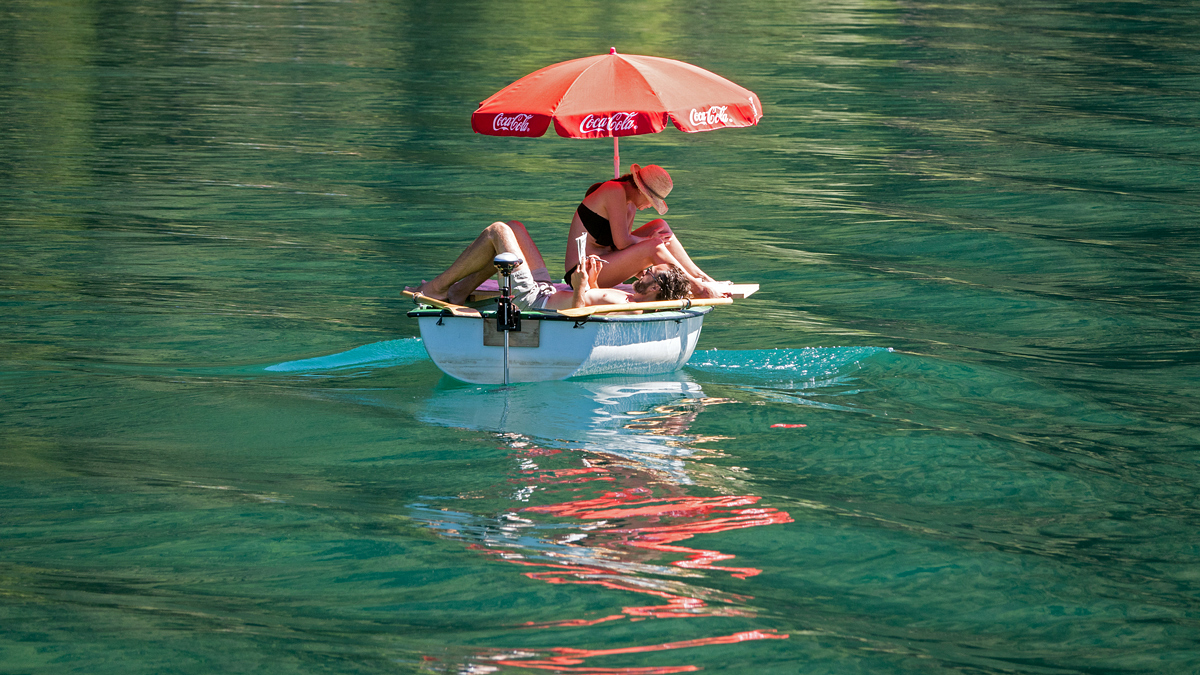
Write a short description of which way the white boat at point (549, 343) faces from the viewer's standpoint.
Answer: facing away from the viewer and to the right of the viewer

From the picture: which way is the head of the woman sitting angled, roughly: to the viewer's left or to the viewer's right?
to the viewer's right

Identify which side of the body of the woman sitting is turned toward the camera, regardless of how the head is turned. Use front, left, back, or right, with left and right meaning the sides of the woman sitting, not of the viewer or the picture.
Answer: right
